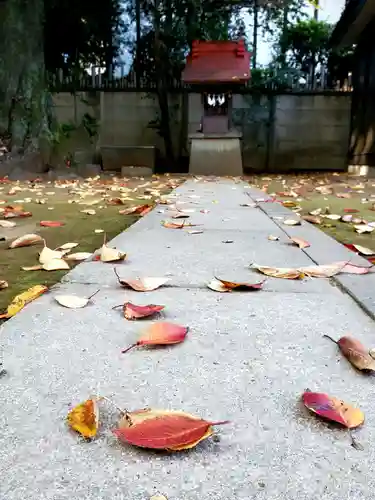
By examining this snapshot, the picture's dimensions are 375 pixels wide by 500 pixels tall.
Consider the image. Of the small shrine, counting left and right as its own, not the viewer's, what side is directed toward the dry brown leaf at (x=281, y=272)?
front

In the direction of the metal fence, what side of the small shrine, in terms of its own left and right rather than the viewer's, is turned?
back

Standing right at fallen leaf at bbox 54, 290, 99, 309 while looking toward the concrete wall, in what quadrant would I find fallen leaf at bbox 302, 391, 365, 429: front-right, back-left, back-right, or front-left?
back-right

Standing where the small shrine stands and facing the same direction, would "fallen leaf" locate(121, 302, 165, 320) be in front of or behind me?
in front

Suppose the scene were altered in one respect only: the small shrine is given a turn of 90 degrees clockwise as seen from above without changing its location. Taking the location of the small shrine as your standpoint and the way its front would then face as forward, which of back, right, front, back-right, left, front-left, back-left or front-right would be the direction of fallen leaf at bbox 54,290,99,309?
left

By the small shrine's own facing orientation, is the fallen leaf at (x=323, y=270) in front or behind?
in front

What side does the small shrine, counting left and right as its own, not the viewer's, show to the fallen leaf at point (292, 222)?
front

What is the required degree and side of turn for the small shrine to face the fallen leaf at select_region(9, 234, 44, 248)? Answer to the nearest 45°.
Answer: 0° — it already faces it

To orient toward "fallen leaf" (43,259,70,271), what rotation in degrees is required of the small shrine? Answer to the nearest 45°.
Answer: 0° — it already faces it

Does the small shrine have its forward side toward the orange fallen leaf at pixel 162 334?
yes

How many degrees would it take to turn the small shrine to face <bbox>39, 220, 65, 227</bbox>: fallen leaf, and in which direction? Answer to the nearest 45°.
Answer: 0° — it already faces it

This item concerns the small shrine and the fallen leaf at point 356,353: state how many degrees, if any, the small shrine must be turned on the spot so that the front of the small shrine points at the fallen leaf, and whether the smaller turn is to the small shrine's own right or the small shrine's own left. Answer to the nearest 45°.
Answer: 0° — it already faces it

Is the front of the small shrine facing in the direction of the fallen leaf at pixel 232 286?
yes

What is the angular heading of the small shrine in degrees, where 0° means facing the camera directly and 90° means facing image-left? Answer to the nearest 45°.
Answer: approximately 0°

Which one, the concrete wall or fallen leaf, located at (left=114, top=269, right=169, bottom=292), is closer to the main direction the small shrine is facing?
the fallen leaf
